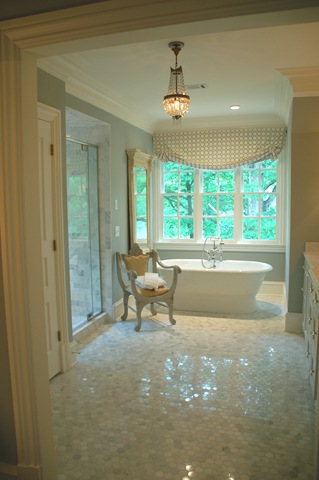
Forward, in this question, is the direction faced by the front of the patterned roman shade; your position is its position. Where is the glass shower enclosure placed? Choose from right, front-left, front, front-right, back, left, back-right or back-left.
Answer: front-right

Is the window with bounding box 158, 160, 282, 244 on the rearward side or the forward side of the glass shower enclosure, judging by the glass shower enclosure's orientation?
on the forward side

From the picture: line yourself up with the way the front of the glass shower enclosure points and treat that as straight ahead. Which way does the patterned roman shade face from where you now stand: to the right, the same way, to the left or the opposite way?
to the right

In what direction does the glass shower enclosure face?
to the viewer's right

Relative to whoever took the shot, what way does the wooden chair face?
facing the viewer and to the right of the viewer

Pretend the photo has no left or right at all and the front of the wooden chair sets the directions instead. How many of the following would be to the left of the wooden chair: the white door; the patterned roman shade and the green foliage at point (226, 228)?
2

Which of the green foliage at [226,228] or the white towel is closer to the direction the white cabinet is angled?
the white towel

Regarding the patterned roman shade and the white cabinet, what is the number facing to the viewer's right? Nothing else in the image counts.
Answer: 0

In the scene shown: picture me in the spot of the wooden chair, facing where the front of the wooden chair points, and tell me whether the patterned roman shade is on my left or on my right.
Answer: on my left

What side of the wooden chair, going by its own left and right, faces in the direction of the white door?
right

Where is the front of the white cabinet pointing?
to the viewer's left
